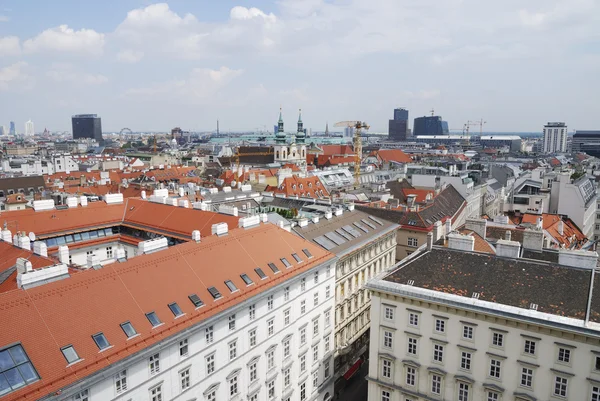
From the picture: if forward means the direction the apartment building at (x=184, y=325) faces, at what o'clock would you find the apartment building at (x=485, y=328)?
the apartment building at (x=485, y=328) is roughly at 11 o'clock from the apartment building at (x=184, y=325).

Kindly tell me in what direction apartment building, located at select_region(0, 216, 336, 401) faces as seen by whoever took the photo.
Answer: facing the viewer and to the right of the viewer
